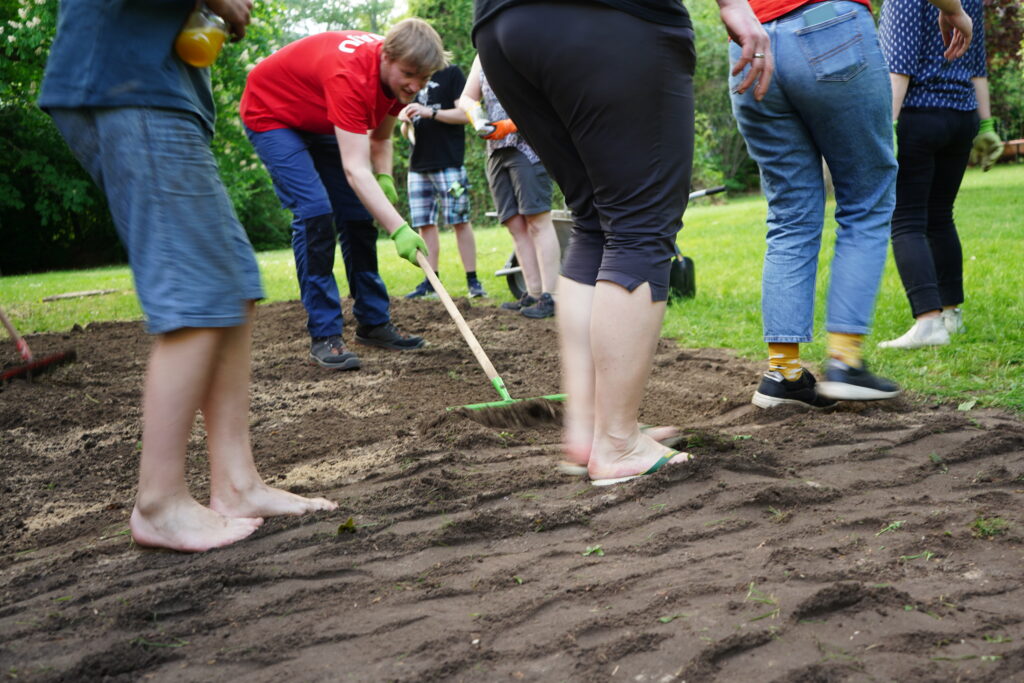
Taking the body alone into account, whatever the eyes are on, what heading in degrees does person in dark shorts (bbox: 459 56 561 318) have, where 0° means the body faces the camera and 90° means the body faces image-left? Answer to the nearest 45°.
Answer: approximately 45°

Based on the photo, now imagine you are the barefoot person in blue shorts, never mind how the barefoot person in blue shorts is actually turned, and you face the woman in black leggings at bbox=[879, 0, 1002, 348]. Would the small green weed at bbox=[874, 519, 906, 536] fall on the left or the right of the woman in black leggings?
right

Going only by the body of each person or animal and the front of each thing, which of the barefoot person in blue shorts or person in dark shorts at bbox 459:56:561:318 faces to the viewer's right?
the barefoot person in blue shorts

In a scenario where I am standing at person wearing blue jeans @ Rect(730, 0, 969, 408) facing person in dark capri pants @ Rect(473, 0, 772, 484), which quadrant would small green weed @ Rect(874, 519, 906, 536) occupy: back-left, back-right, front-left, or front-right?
front-left

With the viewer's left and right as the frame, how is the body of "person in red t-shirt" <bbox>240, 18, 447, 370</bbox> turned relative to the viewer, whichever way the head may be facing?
facing the viewer and to the right of the viewer

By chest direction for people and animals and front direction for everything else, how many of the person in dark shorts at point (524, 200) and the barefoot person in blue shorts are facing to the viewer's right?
1

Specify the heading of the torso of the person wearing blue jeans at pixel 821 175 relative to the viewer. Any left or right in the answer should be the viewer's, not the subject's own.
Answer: facing away from the viewer and to the right of the viewer

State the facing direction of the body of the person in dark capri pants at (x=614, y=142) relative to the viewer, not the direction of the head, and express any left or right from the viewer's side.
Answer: facing away from the viewer and to the right of the viewer

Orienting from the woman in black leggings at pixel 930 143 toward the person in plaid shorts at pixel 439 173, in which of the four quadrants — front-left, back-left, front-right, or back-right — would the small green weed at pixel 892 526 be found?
back-left

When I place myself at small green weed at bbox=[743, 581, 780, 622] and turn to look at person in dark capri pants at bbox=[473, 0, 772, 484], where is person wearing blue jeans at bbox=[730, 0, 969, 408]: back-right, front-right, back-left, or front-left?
front-right

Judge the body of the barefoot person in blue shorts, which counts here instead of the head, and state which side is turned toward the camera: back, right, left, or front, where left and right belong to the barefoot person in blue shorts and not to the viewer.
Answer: right

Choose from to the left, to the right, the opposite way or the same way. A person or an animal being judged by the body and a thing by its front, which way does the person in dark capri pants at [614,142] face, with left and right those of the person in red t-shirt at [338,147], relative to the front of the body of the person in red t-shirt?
to the left

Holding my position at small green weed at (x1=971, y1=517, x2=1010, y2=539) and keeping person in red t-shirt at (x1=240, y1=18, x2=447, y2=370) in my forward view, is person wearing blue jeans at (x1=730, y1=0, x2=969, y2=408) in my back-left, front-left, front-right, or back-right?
front-right

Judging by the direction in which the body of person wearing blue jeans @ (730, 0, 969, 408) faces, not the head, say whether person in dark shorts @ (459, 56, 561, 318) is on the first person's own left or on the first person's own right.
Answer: on the first person's own left
